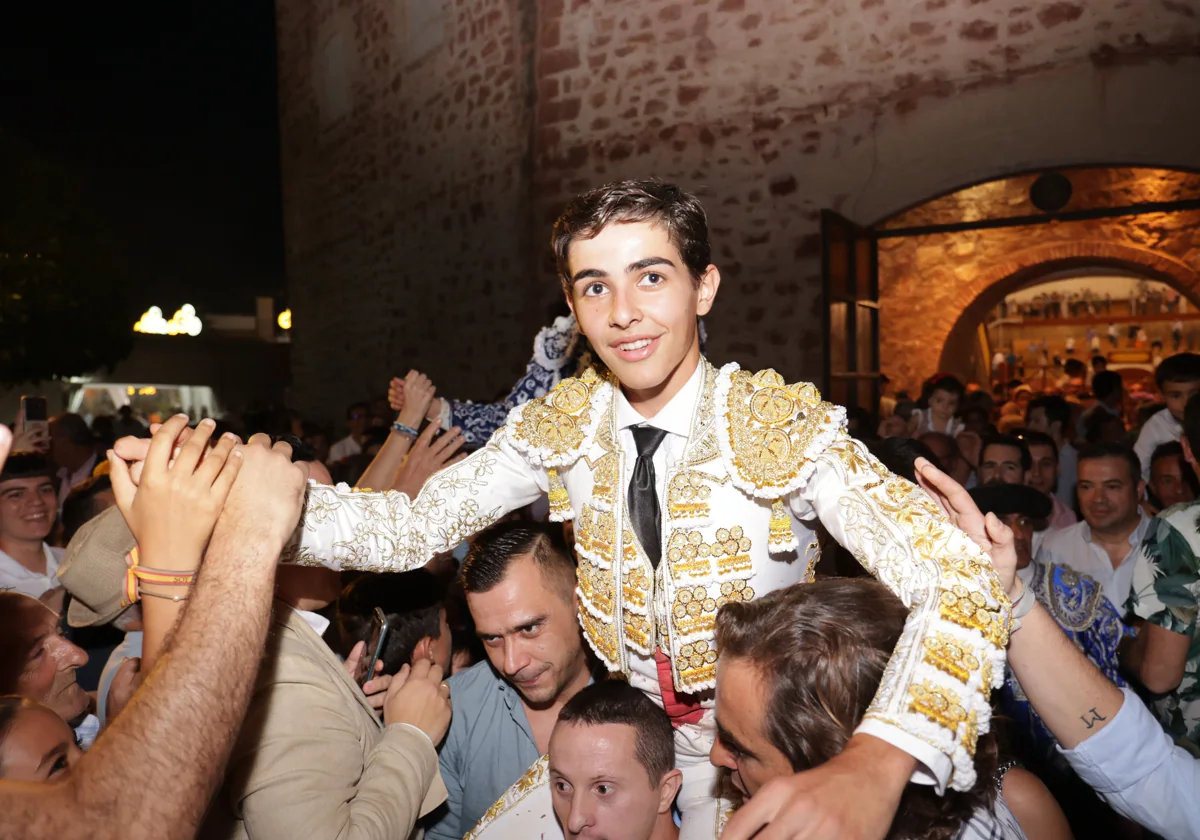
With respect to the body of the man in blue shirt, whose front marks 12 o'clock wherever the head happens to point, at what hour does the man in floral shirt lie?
The man in floral shirt is roughly at 9 o'clock from the man in blue shirt.

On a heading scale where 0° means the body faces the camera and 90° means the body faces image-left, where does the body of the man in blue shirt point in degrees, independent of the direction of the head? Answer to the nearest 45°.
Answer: approximately 0°
